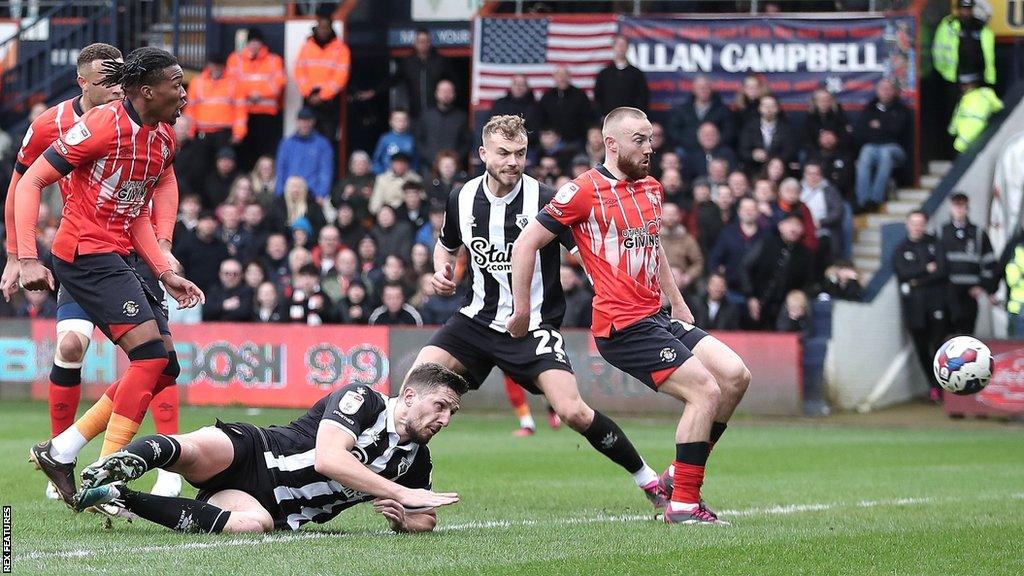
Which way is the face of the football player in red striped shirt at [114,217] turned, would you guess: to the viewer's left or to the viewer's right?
to the viewer's right

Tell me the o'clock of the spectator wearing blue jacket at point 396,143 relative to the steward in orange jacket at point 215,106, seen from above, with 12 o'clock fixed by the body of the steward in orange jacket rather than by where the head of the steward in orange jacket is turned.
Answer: The spectator wearing blue jacket is roughly at 10 o'clock from the steward in orange jacket.

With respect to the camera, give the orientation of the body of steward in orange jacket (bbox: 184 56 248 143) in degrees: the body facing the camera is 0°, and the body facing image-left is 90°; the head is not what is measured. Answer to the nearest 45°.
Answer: approximately 0°

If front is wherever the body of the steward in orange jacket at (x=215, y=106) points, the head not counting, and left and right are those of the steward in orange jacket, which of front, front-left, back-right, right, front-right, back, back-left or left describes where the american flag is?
left

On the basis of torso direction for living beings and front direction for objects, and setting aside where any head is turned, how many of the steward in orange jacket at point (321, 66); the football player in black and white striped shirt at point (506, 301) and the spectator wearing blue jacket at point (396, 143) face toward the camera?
3

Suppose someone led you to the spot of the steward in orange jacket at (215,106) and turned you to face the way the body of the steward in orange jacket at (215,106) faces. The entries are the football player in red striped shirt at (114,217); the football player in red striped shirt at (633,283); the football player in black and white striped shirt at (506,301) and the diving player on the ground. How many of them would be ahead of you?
4

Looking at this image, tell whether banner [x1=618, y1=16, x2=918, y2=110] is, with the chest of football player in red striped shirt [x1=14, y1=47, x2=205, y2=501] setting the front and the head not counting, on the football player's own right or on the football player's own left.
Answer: on the football player's own left

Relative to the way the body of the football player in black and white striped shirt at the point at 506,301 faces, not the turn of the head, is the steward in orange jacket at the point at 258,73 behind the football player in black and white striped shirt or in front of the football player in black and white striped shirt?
behind
